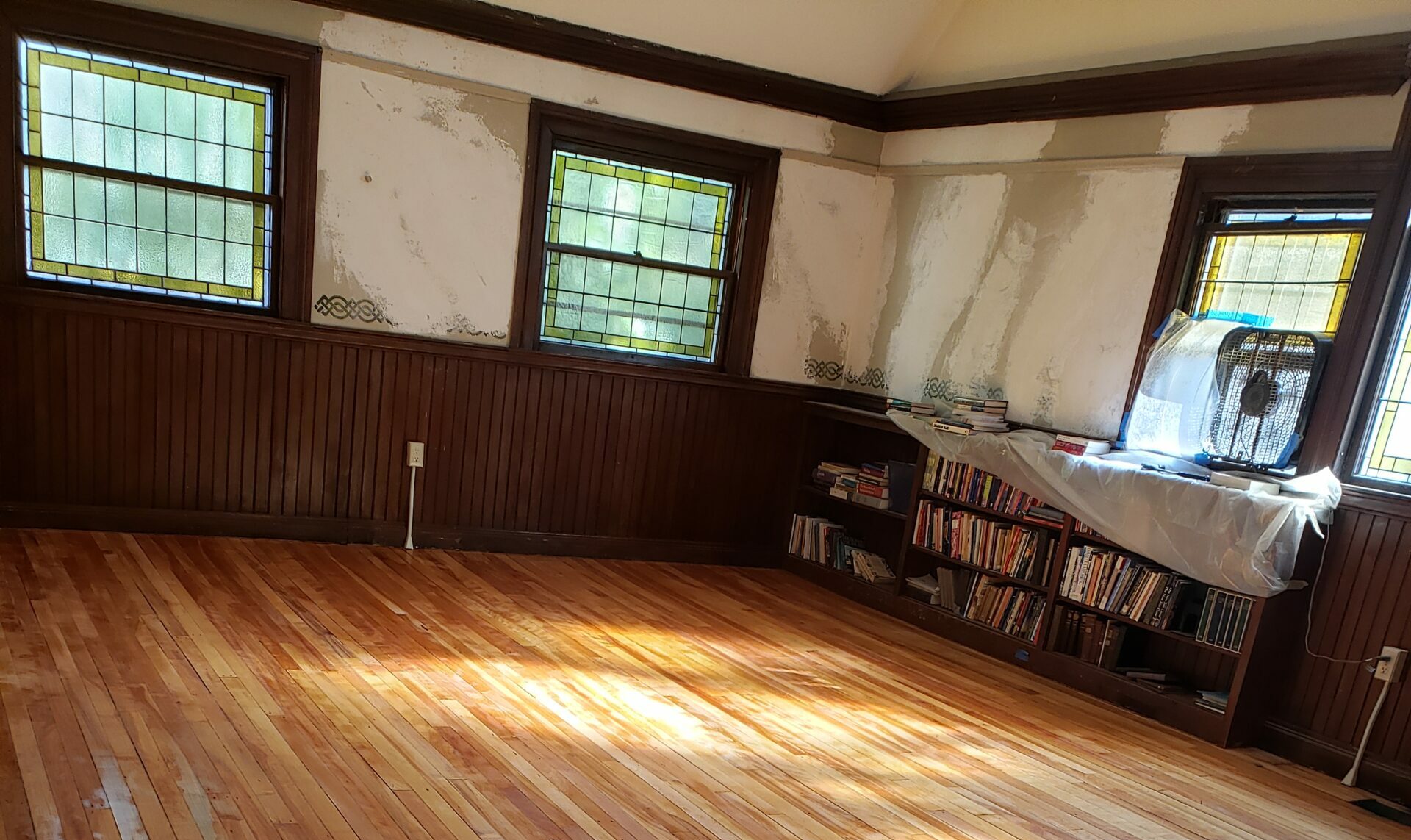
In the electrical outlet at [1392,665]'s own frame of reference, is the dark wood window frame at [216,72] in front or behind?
in front

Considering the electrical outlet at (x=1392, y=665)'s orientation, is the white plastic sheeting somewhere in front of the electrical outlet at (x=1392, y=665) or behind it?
in front

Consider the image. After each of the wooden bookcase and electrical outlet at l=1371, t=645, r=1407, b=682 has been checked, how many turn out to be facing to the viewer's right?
0

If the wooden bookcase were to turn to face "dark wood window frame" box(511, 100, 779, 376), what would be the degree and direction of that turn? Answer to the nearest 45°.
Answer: approximately 45° to its right

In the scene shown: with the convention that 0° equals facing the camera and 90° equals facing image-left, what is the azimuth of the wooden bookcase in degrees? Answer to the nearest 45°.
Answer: approximately 45°

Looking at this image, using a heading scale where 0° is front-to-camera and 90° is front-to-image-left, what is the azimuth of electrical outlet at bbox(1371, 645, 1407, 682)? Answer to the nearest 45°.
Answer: approximately 45°

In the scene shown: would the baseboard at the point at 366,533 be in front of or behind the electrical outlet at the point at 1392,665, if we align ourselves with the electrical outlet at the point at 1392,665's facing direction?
in front
